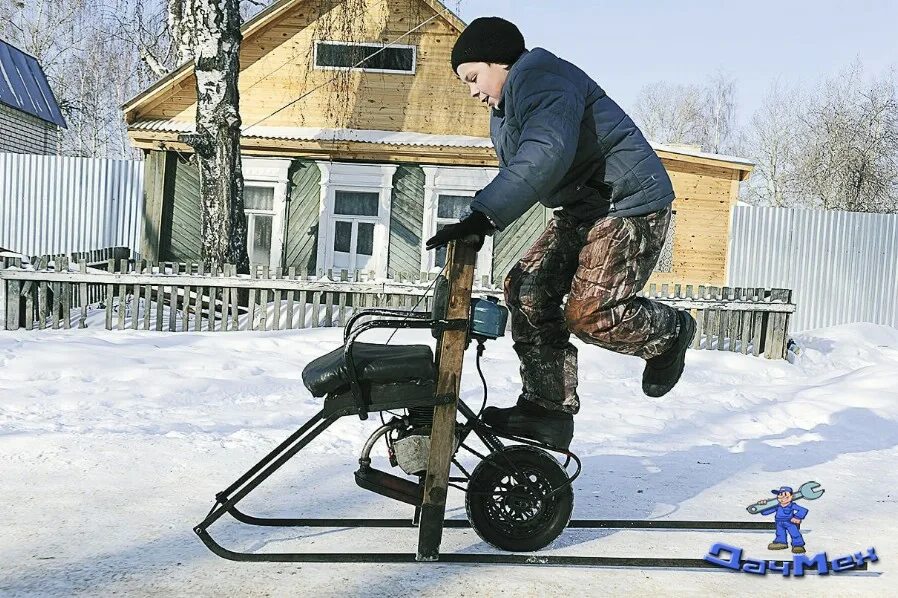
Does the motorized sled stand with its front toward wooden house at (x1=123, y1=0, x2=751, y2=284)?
no

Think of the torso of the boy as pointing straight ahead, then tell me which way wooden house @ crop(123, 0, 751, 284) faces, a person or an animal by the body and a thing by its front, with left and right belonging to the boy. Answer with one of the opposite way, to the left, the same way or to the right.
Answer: to the left

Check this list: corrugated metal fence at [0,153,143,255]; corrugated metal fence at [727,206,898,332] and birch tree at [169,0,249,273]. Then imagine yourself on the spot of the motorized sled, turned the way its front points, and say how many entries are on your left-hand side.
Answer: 0

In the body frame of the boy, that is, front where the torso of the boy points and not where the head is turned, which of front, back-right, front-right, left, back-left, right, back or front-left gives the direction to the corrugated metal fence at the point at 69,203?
front-right

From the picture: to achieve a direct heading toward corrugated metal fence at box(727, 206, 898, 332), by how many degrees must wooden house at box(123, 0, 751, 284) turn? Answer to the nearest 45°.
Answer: approximately 90° to its left

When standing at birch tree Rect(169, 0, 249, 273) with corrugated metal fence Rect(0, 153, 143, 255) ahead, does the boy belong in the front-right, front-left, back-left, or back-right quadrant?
back-left

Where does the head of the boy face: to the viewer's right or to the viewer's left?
to the viewer's left

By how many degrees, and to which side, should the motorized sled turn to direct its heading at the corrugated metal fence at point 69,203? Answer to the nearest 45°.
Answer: approximately 45° to its right

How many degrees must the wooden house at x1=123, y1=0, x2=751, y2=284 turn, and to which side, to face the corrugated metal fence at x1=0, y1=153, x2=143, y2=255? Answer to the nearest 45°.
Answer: approximately 90° to its right

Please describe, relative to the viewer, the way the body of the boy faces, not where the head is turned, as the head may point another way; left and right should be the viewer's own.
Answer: facing to the left of the viewer

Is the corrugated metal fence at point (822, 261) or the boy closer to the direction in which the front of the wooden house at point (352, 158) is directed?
the boy

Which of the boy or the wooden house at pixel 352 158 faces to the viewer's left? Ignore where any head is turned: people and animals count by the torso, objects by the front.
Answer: the boy

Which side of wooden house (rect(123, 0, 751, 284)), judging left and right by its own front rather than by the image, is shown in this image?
front

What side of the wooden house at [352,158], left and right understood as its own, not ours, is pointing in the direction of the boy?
front

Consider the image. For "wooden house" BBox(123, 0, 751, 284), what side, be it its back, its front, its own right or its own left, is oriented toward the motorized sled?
front

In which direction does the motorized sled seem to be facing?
to the viewer's left

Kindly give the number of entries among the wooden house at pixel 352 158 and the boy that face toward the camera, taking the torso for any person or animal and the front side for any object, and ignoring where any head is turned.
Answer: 1

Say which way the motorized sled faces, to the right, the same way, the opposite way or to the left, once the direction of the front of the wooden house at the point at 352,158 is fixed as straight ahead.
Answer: to the right
